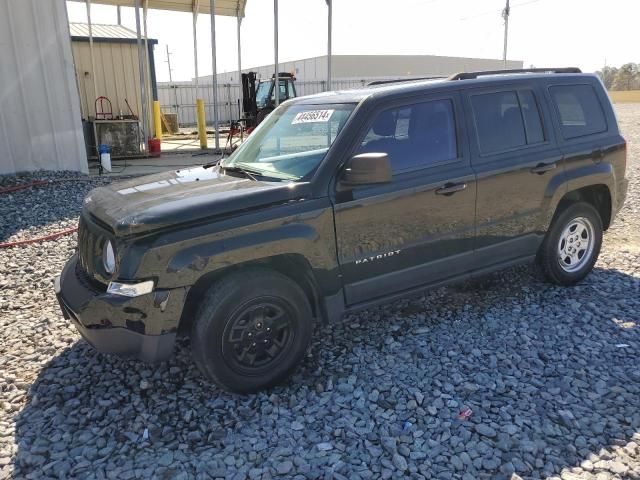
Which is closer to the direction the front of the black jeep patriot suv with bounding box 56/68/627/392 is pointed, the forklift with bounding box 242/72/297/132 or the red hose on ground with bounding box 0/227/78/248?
the red hose on ground

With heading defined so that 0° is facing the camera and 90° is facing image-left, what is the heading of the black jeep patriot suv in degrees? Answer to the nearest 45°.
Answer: approximately 45°

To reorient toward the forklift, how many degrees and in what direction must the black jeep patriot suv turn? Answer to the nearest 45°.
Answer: approximately 135° to its right

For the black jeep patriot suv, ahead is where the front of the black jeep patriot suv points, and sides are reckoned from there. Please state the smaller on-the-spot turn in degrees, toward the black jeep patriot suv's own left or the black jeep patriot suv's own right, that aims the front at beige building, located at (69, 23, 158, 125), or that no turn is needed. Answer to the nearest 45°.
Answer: approximately 90° to the black jeep patriot suv's own right

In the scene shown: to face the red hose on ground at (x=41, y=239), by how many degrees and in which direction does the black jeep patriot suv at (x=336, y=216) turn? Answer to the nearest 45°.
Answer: approximately 90° to its right

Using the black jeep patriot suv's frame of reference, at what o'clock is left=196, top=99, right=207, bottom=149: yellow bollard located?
The yellow bollard is roughly at 4 o'clock from the black jeep patriot suv.

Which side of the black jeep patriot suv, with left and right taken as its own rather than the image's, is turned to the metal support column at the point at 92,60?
right
